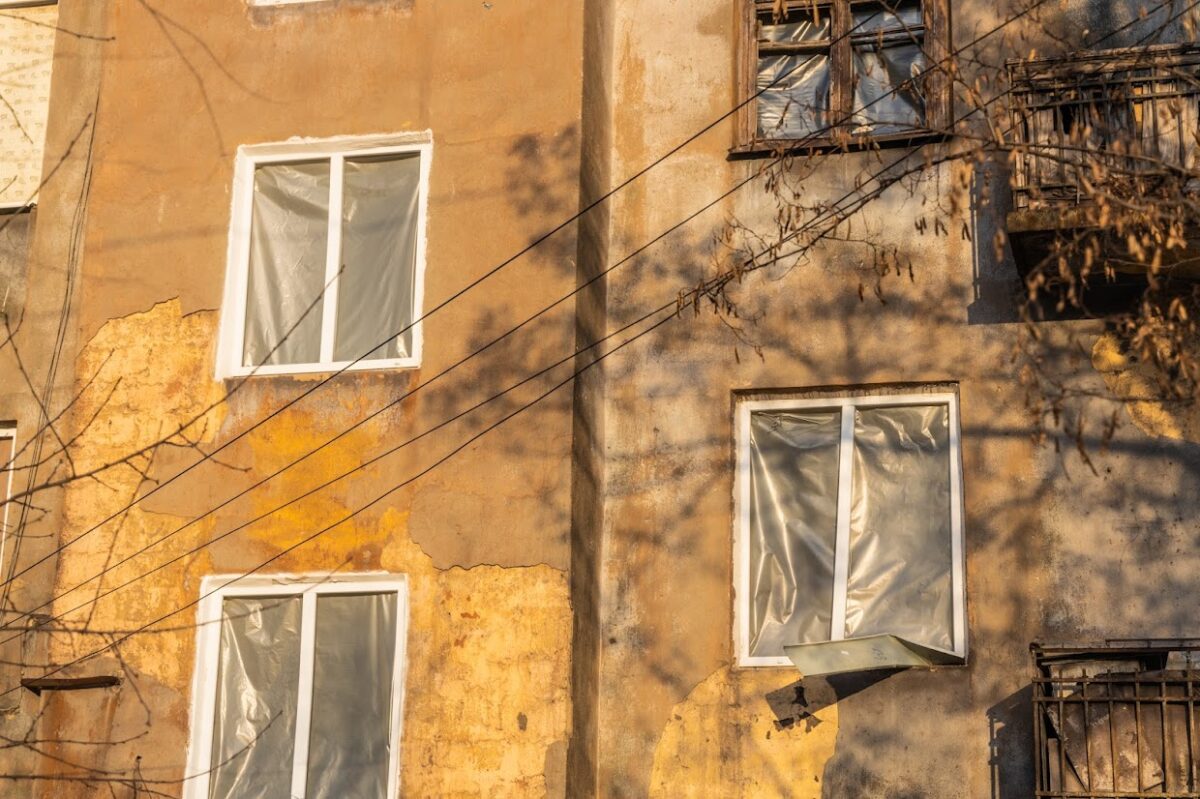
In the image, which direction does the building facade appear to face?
toward the camera
